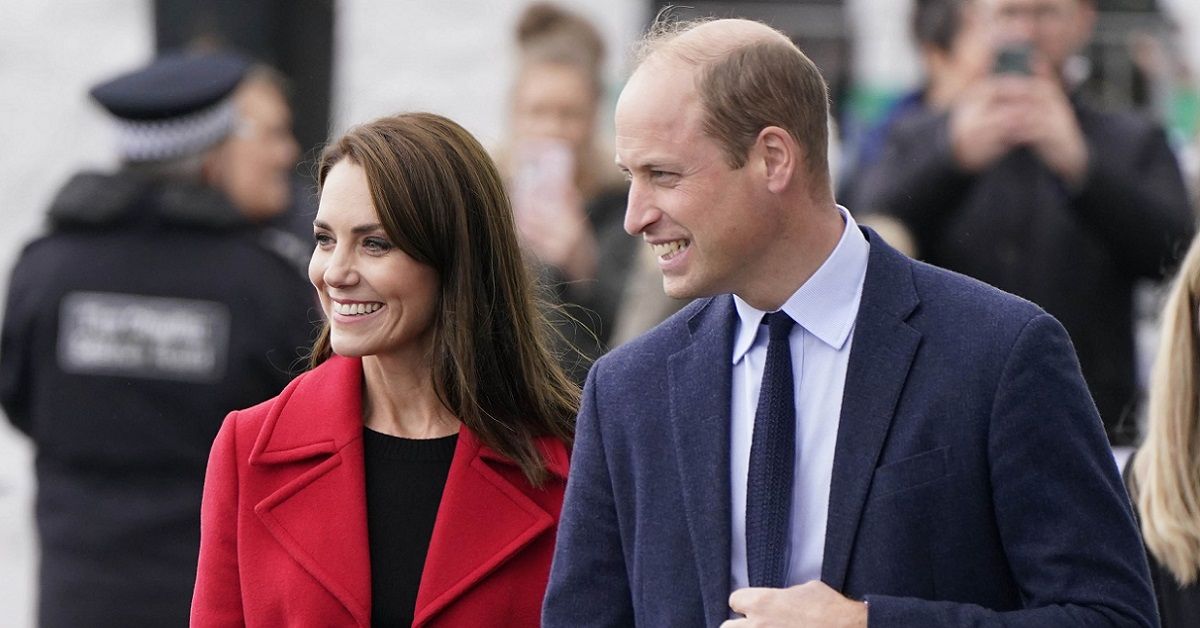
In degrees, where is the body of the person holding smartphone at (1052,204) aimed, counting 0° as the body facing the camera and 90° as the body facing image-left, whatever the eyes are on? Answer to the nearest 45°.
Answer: approximately 0°

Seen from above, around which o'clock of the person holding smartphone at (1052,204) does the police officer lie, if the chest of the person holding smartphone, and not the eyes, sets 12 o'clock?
The police officer is roughly at 2 o'clock from the person holding smartphone.

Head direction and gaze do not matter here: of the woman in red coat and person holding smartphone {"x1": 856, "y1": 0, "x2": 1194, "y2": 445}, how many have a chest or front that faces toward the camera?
2

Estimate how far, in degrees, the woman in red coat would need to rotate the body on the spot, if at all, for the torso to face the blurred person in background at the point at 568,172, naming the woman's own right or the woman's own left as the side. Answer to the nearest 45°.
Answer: approximately 180°

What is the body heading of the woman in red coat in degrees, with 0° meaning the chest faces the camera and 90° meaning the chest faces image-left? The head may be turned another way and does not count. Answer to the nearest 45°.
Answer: approximately 0°

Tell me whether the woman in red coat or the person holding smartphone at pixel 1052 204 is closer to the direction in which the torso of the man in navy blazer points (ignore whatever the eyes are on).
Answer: the woman in red coat

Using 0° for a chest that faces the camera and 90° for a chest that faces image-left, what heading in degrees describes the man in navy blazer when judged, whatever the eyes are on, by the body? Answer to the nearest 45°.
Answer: approximately 45°
